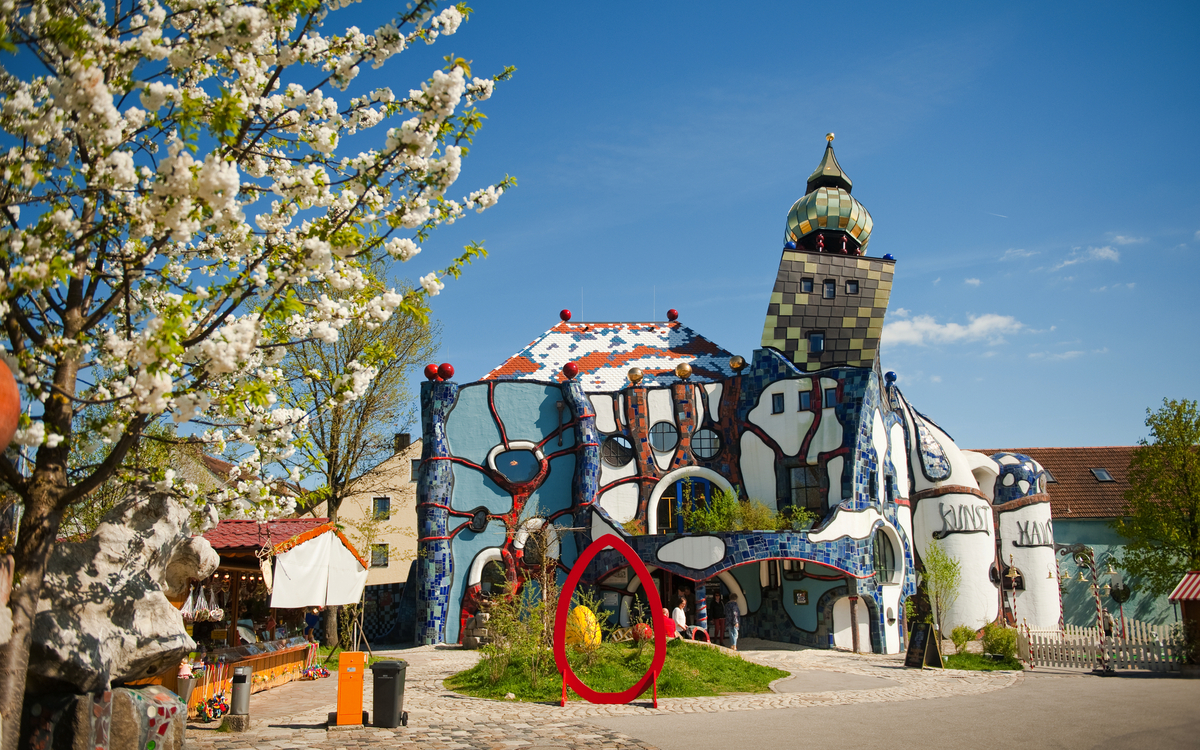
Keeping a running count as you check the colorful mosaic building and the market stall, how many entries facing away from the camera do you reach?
0

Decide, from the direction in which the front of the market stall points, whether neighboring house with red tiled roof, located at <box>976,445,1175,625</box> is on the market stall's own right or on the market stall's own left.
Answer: on the market stall's own left

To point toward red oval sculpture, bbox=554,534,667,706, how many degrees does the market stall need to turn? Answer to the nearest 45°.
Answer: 0° — it already faces it

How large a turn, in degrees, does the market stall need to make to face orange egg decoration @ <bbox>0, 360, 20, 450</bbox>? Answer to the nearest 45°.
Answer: approximately 45° to its right

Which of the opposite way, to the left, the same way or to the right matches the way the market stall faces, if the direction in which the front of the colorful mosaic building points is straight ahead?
to the left

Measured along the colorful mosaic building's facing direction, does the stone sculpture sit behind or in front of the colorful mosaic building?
in front

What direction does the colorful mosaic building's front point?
toward the camera

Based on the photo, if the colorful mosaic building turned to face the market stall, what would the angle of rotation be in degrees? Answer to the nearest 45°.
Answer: approximately 45° to its right

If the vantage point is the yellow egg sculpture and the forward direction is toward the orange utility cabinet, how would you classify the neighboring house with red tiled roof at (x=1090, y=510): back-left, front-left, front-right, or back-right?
back-left

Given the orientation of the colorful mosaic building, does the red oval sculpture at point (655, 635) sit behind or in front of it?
in front

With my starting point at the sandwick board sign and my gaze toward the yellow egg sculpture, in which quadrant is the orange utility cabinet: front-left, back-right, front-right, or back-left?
front-left

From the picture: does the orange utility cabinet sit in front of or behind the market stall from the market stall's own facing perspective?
in front

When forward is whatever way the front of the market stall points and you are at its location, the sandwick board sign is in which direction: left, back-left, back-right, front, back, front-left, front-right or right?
front-left

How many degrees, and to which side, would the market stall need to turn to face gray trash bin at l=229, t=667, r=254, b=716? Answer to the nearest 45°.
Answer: approximately 45° to its right
